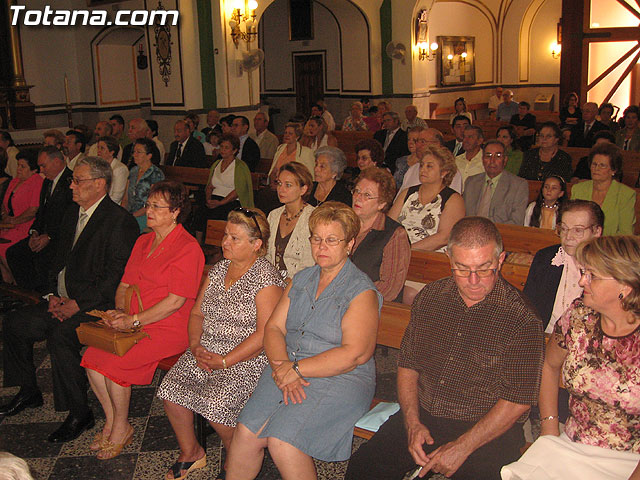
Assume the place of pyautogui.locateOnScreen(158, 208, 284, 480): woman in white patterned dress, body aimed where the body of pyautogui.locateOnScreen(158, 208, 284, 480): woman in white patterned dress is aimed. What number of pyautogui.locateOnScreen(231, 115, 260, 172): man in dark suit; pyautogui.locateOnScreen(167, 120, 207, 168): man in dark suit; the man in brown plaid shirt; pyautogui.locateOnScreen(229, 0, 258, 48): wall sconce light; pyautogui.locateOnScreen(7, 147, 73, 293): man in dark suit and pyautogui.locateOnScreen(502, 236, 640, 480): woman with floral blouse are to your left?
2

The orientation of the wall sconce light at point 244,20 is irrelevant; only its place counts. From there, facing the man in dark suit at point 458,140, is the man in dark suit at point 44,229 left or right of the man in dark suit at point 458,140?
right

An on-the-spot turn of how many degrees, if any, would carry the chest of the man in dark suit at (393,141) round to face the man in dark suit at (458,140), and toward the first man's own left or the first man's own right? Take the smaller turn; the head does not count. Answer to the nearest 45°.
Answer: approximately 90° to the first man's own left

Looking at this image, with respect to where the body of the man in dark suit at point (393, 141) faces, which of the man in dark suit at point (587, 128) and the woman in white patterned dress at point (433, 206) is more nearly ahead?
the woman in white patterned dress

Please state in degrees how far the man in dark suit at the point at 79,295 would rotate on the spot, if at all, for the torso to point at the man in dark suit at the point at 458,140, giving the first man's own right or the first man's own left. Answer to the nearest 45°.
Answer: approximately 180°

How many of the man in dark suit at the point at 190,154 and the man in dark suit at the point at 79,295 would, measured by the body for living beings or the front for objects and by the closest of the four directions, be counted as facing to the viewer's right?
0

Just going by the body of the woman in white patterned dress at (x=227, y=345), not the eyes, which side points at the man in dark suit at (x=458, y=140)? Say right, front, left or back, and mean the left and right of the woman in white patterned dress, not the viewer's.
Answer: back

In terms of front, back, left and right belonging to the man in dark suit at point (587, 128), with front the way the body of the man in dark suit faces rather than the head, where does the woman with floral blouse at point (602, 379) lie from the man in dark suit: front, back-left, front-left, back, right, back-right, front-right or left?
front-left

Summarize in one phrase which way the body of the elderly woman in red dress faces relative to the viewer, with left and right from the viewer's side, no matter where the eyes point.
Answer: facing the viewer and to the left of the viewer

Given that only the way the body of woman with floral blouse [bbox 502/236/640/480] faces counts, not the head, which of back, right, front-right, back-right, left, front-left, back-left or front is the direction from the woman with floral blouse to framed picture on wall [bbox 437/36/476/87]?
back-right

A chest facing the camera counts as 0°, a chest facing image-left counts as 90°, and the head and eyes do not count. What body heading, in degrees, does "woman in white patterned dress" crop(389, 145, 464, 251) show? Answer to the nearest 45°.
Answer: approximately 45°
